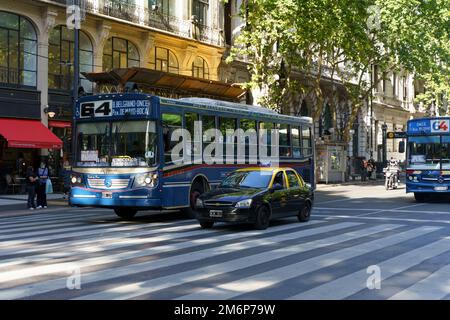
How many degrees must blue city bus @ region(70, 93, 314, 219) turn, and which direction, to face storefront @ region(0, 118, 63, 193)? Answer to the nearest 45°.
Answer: approximately 90° to its right

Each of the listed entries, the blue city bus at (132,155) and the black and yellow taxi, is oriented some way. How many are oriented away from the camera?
0

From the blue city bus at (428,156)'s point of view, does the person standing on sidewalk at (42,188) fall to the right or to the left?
on its right

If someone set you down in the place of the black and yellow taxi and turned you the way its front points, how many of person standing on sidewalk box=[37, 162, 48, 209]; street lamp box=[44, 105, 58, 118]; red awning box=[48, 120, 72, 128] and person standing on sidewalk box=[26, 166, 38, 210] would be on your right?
4

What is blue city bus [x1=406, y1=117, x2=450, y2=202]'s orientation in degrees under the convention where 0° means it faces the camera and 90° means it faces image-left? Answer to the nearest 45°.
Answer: approximately 0°

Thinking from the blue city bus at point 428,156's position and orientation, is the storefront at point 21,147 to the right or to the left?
on its right

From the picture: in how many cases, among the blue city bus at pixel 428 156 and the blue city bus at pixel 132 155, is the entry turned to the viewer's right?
0

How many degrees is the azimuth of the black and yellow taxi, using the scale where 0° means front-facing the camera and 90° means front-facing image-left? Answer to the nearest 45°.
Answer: approximately 45°

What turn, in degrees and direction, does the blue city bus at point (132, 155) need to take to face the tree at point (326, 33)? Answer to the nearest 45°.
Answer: approximately 180°

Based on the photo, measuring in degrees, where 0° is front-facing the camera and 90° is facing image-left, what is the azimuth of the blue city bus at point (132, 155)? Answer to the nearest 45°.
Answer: approximately 45°

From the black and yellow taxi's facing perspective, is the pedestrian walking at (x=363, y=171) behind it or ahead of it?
behind

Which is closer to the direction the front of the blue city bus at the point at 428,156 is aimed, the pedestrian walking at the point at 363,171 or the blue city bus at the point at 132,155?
the blue city bus
